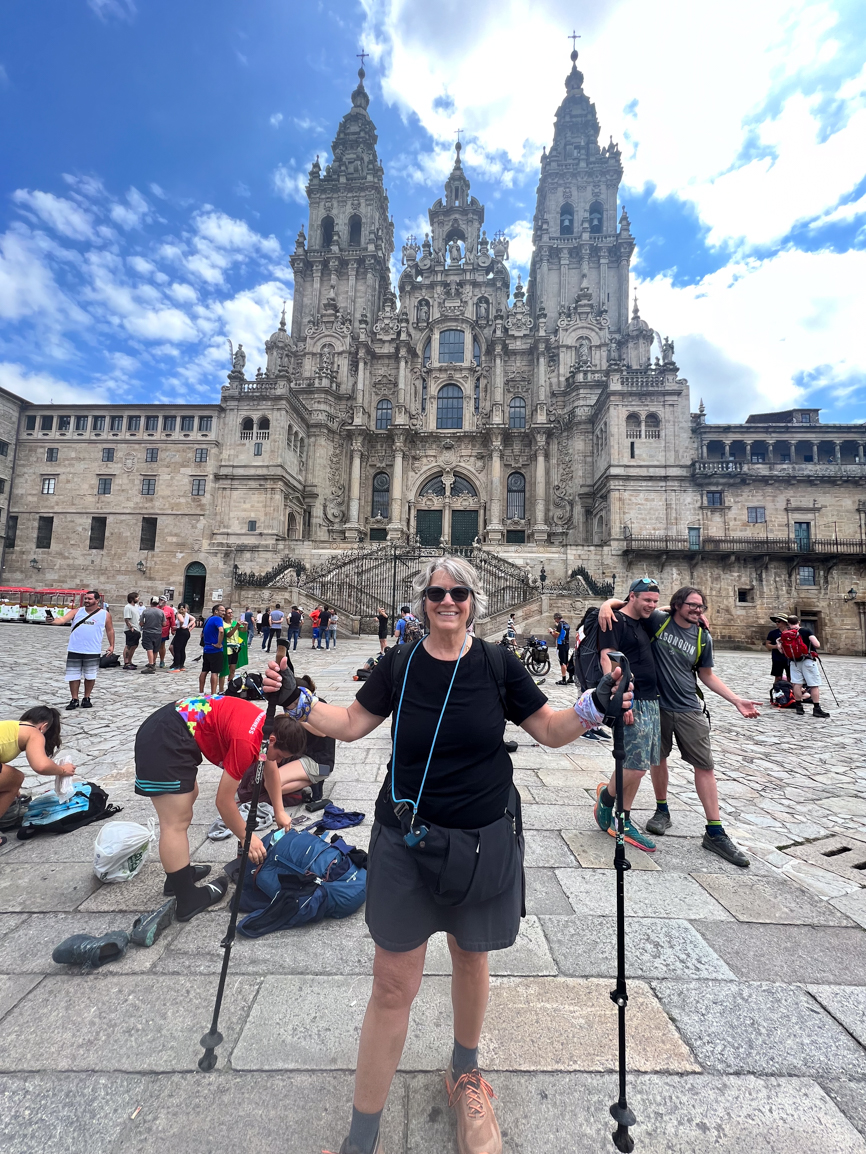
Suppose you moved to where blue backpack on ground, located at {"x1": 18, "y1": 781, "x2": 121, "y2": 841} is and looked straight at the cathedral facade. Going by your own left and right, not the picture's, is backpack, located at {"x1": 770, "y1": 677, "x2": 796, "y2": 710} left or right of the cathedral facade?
right

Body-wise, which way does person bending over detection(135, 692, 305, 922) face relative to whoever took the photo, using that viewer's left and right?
facing to the right of the viewer

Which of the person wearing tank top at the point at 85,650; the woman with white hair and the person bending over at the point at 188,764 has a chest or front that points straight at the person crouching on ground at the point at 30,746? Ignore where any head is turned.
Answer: the person wearing tank top

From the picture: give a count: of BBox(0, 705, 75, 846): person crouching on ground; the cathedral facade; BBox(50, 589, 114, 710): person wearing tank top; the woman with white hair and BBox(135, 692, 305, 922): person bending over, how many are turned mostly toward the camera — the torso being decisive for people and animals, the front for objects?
3

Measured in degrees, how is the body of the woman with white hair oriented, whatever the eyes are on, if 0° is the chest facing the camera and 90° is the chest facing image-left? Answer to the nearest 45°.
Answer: approximately 0°

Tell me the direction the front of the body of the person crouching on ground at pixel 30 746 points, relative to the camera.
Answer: to the viewer's right

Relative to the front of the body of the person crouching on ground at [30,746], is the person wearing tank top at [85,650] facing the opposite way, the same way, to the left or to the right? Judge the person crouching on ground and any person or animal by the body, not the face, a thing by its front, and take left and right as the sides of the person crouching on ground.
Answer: to the right

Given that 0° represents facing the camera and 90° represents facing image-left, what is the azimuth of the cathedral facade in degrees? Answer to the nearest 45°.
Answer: approximately 0°

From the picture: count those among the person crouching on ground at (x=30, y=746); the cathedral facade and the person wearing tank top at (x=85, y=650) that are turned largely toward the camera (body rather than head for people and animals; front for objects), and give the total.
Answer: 2

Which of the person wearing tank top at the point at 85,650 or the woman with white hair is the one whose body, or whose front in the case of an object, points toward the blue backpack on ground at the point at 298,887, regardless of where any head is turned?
the person wearing tank top

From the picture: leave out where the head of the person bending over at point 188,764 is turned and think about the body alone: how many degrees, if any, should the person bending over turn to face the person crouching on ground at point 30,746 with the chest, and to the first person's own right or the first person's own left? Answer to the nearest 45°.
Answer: approximately 135° to the first person's own left
